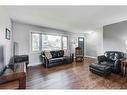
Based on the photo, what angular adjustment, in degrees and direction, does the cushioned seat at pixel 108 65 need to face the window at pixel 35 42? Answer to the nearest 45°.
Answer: approximately 45° to its right

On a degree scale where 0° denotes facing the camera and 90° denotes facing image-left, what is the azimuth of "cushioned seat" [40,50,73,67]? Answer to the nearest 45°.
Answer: approximately 315°

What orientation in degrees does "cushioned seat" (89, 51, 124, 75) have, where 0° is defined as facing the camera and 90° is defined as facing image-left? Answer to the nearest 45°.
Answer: approximately 45°

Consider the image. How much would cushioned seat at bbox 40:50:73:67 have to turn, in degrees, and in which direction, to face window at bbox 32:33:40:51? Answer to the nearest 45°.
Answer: approximately 135° to its right
